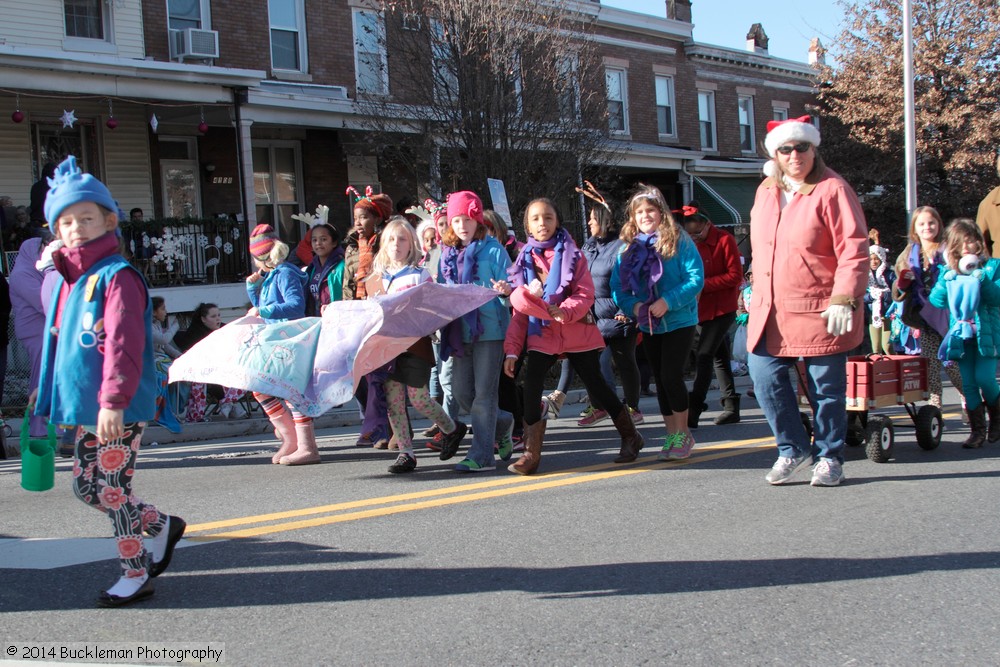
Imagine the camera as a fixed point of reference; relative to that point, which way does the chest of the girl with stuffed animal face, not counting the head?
toward the camera

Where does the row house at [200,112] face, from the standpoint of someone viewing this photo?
facing the viewer and to the right of the viewer

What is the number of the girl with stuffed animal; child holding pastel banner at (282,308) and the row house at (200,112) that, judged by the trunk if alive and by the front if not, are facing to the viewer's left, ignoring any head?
1

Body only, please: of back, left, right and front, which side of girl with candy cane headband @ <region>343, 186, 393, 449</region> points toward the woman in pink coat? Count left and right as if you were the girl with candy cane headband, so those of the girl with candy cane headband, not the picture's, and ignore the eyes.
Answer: left

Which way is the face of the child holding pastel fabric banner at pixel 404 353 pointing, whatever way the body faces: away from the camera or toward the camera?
toward the camera

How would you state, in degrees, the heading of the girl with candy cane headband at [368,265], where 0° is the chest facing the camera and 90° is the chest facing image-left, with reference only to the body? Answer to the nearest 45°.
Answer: approximately 45°

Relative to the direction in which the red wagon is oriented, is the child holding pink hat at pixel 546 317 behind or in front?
in front

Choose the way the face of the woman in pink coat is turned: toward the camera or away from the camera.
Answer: toward the camera

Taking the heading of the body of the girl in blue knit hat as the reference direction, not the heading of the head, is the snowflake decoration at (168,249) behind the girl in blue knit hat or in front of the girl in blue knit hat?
behind

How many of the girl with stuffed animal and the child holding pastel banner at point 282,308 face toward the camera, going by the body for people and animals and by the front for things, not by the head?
1

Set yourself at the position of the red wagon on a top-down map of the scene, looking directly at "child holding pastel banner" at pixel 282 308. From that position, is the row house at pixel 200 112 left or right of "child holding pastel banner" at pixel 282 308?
right

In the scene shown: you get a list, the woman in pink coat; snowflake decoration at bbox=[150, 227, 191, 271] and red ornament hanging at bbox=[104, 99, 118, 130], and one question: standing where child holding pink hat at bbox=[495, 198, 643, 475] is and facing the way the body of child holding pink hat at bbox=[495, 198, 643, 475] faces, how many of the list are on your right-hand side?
2

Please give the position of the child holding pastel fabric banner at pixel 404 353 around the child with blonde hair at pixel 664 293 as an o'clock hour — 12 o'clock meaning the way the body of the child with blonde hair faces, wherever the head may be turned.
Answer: The child holding pastel fabric banner is roughly at 1 o'clock from the child with blonde hair.

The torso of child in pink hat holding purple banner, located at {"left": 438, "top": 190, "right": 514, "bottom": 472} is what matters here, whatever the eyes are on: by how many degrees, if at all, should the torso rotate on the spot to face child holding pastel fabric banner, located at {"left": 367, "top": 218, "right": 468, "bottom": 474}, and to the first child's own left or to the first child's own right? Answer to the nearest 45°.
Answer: approximately 90° to the first child's own right

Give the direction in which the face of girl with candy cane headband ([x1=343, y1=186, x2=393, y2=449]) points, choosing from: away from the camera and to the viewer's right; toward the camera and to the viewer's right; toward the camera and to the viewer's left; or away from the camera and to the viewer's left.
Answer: toward the camera and to the viewer's left

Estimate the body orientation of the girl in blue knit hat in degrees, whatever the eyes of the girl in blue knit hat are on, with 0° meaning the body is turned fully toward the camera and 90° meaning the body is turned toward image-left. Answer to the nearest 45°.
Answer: approximately 45°

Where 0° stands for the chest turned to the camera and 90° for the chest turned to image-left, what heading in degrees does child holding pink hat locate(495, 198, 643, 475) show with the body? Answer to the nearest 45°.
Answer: approximately 45°

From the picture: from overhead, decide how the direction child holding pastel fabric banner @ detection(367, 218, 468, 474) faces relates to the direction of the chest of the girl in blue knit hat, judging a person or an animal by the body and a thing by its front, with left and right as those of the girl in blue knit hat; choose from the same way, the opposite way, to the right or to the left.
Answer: the same way

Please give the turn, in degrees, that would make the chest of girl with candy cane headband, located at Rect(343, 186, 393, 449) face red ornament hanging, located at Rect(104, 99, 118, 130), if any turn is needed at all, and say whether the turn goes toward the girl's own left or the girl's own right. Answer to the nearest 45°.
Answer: approximately 90° to the girl's own right
